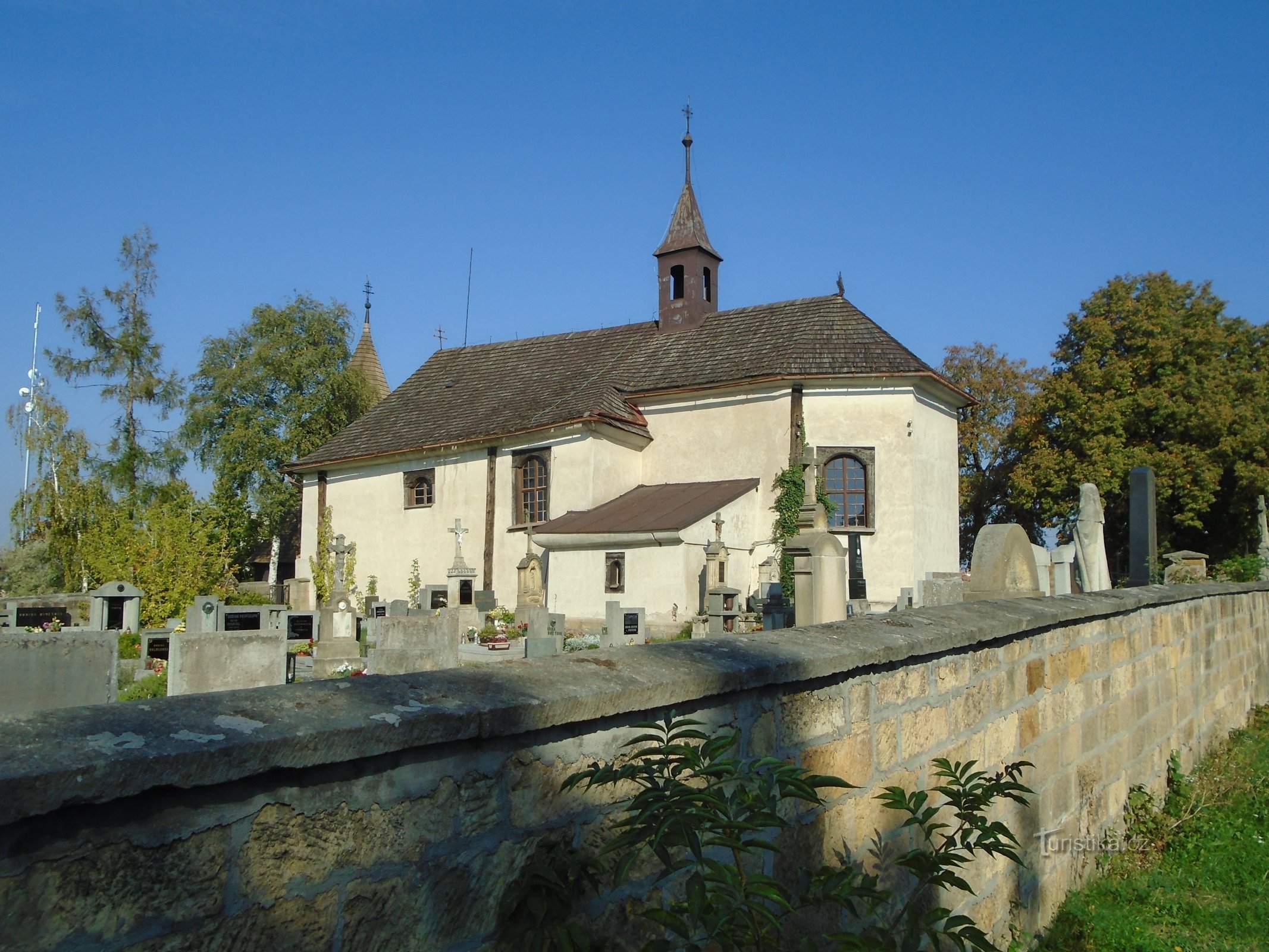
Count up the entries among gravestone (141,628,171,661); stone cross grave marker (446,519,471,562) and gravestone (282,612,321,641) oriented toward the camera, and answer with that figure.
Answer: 3

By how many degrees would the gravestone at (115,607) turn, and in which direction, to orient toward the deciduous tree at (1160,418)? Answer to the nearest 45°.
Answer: approximately 90° to its left

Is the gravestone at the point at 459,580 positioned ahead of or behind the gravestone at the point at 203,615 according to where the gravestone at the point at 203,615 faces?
behind

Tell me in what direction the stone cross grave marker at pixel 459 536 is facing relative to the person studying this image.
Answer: facing the viewer

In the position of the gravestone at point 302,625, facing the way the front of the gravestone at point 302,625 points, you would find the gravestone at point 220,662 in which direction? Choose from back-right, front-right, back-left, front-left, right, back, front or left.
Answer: front

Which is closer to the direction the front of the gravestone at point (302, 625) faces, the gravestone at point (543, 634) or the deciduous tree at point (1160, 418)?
the gravestone

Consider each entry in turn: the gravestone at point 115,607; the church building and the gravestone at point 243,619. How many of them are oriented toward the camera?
2

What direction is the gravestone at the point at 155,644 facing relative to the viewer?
toward the camera

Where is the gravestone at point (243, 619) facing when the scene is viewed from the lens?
facing the viewer

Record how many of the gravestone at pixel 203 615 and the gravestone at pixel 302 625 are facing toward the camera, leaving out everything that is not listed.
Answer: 2

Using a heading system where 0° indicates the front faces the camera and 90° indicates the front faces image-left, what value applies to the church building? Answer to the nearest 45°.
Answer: approximately 135°

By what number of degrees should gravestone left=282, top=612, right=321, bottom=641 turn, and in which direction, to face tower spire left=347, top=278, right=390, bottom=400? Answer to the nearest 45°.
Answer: approximately 180°

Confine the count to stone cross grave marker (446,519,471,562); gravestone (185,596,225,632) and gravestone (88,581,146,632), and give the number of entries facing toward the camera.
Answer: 3
